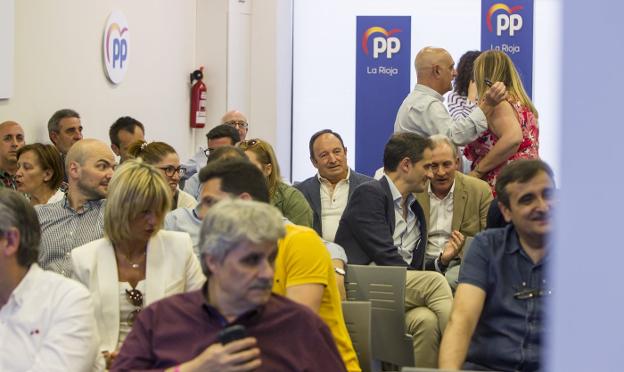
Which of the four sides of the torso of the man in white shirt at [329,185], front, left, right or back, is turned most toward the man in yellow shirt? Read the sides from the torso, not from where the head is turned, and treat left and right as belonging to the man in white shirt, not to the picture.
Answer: front

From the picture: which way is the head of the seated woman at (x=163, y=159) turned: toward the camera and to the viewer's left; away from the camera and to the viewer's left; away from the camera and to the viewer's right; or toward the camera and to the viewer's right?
toward the camera and to the viewer's right

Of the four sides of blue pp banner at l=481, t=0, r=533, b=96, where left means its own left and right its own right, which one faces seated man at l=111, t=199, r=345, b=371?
front

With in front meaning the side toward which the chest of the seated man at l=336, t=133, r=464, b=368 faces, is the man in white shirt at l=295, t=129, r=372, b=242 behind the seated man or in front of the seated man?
behind

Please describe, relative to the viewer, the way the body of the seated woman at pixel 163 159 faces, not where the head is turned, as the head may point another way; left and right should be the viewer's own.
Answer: facing the viewer and to the right of the viewer

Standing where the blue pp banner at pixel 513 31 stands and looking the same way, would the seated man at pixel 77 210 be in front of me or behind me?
in front

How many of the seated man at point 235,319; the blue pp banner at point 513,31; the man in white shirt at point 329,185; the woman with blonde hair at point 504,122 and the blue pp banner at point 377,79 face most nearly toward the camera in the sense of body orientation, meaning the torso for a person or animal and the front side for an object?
4

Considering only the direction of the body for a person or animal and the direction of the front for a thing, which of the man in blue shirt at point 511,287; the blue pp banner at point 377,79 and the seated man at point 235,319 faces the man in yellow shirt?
the blue pp banner

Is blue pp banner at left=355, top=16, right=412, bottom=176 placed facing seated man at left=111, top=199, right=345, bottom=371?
yes

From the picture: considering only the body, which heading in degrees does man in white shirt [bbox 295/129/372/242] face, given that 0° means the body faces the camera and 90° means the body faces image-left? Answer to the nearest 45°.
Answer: approximately 0°

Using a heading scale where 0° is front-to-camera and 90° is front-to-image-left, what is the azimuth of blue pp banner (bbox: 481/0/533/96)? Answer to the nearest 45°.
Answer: approximately 0°

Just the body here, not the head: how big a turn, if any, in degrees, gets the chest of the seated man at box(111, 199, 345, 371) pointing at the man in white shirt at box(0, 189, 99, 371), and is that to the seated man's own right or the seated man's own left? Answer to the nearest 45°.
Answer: approximately 135° to the seated man's own right

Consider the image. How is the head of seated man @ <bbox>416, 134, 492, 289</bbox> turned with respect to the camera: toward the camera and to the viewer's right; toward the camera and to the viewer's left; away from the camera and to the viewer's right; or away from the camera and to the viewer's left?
toward the camera and to the viewer's left
